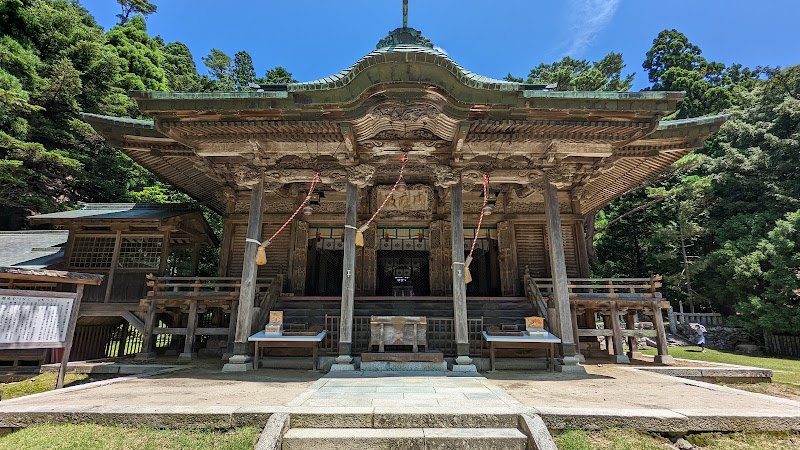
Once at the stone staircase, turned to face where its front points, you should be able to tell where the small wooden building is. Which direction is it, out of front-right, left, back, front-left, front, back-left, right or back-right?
back-right

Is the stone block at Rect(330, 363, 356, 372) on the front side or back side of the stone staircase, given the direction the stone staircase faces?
on the back side

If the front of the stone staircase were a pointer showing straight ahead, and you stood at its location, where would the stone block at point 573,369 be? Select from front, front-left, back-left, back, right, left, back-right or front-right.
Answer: back-left

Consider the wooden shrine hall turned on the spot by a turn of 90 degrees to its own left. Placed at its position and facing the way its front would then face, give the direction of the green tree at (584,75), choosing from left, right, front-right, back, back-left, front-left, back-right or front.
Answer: front-left

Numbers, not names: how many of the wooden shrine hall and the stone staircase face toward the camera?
2

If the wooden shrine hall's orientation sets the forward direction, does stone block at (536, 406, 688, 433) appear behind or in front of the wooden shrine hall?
in front

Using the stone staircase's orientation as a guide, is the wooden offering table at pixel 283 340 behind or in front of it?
behind

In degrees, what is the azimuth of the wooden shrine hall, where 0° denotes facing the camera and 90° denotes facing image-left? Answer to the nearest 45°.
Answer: approximately 0°
